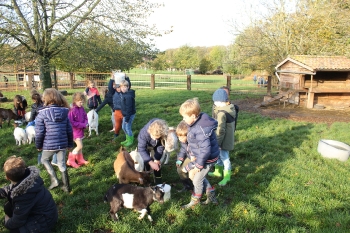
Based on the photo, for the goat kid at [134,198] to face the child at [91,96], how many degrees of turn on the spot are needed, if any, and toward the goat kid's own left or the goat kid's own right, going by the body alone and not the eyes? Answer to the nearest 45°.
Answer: approximately 90° to the goat kid's own left

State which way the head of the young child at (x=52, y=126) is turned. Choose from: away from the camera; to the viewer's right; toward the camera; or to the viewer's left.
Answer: away from the camera

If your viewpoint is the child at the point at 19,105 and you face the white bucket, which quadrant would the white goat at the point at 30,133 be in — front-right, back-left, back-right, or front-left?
front-right

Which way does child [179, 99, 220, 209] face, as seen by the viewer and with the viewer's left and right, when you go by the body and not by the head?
facing to the left of the viewer

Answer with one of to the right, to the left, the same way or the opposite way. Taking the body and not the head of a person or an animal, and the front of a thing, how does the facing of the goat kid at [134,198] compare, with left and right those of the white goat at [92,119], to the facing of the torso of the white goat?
to the right

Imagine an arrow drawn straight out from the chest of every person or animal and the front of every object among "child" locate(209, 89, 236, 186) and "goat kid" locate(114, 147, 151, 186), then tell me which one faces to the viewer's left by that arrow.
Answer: the child
